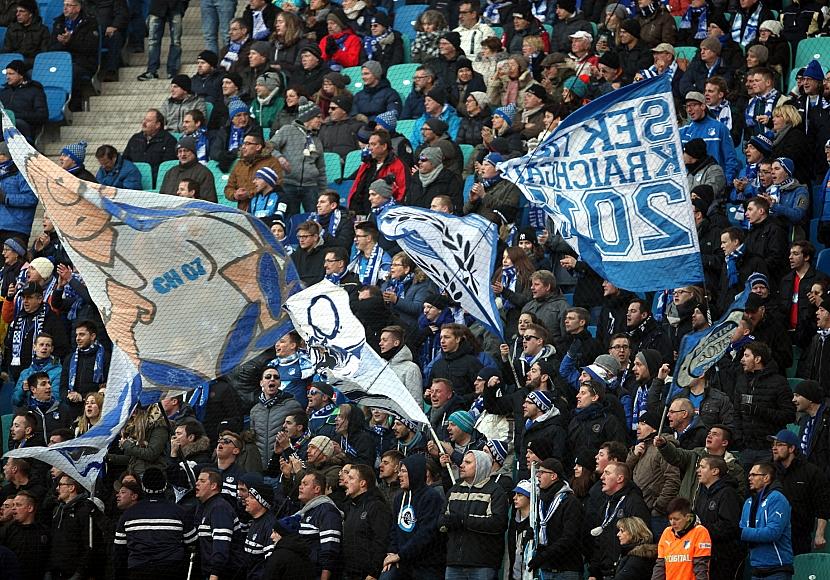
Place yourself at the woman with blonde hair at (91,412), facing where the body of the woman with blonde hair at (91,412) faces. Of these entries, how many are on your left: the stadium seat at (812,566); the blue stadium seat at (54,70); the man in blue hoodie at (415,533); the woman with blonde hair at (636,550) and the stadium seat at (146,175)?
3

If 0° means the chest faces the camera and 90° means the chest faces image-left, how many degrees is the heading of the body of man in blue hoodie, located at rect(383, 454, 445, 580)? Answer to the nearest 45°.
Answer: approximately 45°

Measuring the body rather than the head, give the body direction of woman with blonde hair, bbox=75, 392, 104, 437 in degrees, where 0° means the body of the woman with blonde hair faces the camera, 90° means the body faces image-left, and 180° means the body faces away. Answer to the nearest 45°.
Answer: approximately 45°

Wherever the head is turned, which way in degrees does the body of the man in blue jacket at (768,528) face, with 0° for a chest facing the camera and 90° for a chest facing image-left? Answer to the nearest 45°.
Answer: approximately 45°

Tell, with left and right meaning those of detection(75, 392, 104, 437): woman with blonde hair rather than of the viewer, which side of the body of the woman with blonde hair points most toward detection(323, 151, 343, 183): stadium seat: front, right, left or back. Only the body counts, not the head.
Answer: back

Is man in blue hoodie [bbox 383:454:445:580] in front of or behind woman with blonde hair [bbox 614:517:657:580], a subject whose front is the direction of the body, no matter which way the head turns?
in front

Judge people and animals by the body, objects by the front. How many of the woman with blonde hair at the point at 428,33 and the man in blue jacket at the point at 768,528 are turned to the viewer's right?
0
